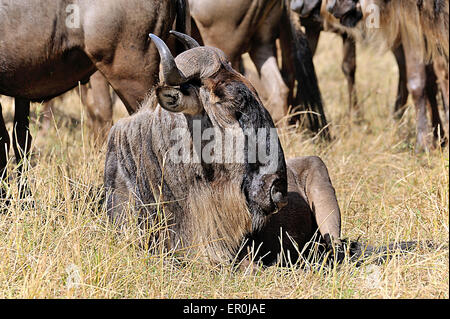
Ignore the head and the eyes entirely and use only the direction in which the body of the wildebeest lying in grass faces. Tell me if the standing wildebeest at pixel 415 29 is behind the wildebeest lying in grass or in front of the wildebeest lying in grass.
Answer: behind

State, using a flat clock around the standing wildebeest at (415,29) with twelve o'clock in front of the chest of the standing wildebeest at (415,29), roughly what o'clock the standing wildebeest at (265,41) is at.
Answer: the standing wildebeest at (265,41) is roughly at 11 o'clock from the standing wildebeest at (415,29).

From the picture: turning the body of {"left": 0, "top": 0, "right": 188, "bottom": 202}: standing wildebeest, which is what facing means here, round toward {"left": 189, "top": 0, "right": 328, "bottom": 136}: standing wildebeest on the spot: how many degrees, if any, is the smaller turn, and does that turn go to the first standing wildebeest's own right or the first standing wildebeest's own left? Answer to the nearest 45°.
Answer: approximately 135° to the first standing wildebeest's own right

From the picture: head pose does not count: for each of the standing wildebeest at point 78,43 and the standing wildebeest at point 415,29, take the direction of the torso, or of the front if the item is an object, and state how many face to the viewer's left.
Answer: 2

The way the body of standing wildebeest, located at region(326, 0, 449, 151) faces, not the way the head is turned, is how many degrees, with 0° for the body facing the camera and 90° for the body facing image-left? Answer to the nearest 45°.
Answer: approximately 90°
